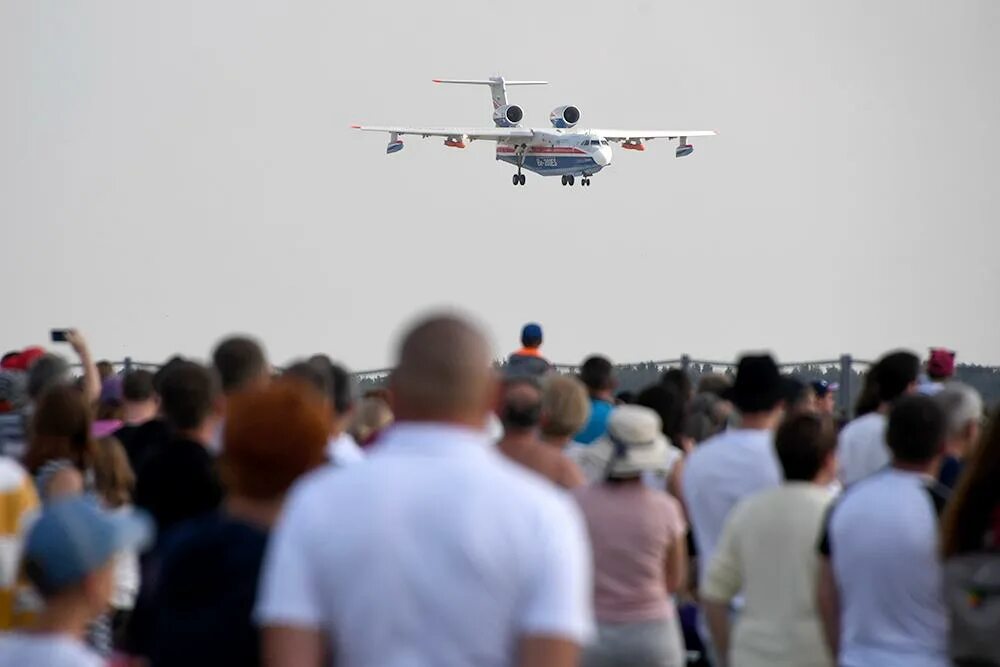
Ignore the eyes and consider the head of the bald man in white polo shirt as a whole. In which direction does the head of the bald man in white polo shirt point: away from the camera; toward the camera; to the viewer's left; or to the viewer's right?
away from the camera

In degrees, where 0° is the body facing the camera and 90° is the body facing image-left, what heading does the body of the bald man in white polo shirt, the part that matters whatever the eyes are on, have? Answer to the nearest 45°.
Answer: approximately 180°
